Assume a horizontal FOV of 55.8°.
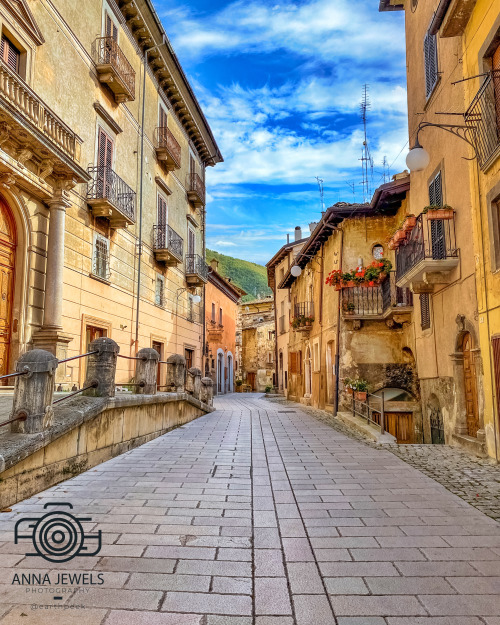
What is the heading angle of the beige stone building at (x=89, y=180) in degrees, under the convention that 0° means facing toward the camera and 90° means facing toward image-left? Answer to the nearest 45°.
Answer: approximately 315°

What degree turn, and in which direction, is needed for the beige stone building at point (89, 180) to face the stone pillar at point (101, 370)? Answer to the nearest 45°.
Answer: approximately 45° to its right

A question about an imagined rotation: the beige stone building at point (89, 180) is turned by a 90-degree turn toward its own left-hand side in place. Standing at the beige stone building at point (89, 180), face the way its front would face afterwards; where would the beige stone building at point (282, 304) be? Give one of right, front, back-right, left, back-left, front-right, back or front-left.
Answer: front

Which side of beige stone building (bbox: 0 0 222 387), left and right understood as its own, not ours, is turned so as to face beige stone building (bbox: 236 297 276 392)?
left

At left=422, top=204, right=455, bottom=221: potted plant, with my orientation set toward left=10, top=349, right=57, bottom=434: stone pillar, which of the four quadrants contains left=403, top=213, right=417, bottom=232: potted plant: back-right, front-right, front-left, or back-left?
back-right

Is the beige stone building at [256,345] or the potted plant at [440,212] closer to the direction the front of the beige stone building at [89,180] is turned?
the potted plant

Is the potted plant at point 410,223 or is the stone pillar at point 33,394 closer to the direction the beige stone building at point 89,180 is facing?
the potted plant

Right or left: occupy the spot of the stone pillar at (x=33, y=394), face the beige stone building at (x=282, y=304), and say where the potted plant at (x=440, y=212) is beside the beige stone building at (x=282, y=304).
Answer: right

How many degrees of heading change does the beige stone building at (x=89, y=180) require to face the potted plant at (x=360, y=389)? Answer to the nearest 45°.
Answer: approximately 45° to its left

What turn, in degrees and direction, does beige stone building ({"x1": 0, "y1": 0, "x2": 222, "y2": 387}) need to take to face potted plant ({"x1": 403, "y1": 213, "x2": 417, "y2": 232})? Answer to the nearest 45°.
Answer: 0° — it already faces it

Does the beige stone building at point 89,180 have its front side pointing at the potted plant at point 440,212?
yes
